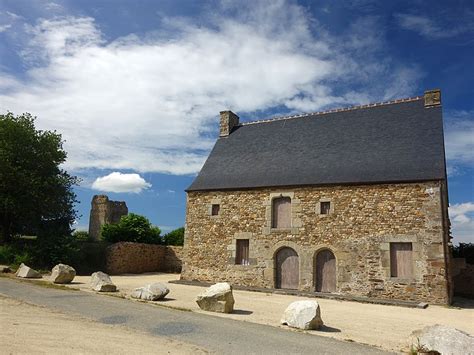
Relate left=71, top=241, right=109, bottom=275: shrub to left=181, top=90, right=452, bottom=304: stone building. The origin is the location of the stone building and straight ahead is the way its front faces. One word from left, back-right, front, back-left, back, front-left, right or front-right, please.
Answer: right

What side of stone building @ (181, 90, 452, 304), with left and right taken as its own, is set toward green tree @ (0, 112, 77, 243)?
right

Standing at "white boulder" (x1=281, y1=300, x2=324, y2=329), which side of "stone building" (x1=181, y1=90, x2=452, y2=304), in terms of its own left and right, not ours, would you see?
front

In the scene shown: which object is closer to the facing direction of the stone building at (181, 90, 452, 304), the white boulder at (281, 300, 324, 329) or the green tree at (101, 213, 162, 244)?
the white boulder

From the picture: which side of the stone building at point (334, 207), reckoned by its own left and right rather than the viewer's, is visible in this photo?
front

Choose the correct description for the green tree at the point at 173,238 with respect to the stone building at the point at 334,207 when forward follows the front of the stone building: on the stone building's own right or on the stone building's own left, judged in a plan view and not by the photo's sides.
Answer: on the stone building's own right

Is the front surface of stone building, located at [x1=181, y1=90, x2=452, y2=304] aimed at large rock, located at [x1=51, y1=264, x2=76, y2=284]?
no

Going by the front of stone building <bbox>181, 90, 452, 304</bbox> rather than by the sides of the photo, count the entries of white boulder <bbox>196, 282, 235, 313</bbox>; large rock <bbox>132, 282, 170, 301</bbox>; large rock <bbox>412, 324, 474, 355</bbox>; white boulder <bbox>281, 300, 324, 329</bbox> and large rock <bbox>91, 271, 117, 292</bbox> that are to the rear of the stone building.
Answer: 0

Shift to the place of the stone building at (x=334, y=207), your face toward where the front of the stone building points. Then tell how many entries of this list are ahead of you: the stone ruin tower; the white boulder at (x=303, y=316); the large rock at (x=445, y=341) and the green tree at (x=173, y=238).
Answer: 2

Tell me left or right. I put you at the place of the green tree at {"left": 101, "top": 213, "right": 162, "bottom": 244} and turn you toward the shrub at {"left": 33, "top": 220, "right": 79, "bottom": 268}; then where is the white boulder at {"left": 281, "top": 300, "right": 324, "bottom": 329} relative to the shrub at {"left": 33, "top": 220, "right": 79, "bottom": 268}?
left

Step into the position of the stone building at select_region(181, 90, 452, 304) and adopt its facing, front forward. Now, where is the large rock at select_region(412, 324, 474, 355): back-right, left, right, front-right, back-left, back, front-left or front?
front

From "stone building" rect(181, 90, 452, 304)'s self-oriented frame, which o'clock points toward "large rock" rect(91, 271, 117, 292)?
The large rock is roughly at 2 o'clock from the stone building.

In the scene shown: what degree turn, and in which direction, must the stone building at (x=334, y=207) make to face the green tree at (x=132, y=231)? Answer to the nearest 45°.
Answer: approximately 135° to its right
